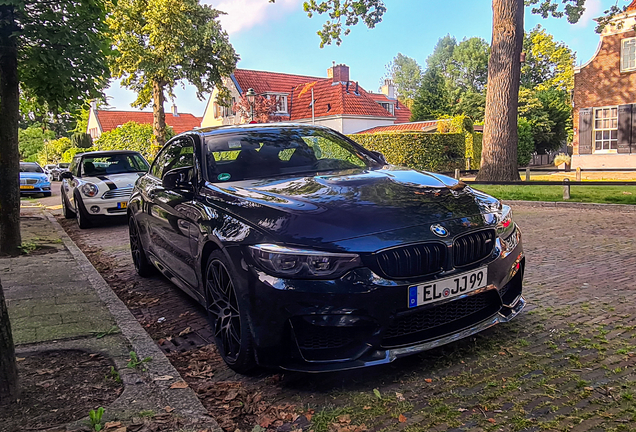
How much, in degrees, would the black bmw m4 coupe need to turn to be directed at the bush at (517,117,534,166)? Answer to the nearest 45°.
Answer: approximately 135° to its left

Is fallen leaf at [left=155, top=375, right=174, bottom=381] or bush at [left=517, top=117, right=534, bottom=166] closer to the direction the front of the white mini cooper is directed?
the fallen leaf

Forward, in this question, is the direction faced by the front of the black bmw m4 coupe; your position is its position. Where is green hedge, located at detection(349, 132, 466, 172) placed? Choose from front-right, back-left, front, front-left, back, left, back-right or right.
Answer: back-left

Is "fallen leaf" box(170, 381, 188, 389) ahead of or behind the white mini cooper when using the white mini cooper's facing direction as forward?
ahead

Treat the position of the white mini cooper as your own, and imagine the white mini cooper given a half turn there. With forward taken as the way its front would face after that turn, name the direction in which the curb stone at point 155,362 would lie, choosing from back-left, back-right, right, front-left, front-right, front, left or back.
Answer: back-left

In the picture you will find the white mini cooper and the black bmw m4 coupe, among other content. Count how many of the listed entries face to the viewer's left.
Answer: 0

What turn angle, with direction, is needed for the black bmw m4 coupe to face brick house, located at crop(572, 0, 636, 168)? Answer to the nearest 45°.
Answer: approximately 90° to its left

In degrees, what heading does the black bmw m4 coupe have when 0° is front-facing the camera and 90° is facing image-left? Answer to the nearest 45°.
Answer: approximately 315°

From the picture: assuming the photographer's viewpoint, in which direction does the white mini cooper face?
facing the viewer and to the right of the viewer
